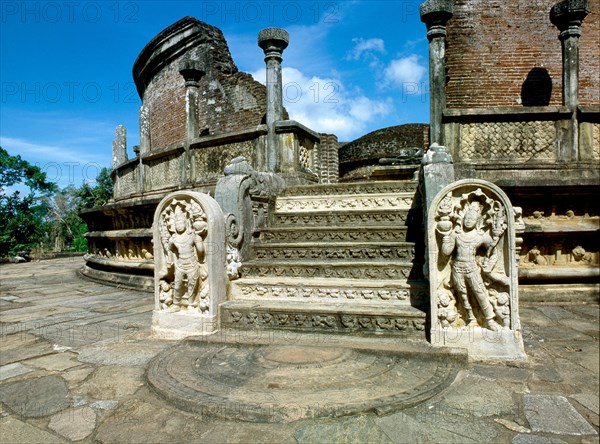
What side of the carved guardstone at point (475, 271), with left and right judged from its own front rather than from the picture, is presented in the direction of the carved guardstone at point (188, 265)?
right

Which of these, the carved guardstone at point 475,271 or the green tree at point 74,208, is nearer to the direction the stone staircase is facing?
the carved guardstone

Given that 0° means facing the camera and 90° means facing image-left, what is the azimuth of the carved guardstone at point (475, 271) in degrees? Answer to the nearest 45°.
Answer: approximately 0°

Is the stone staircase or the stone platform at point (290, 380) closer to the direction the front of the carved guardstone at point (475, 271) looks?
the stone platform

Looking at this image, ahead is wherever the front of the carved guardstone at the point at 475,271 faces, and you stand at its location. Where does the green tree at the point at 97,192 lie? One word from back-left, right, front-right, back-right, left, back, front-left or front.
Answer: back-right

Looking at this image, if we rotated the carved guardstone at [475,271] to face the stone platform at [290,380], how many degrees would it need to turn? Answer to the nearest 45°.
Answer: approximately 45° to its right

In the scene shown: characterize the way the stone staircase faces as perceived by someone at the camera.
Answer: facing the viewer

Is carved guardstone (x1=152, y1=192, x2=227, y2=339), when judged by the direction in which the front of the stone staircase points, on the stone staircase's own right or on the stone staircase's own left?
on the stone staircase's own right

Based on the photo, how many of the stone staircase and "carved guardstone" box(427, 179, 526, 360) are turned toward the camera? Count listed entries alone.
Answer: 2

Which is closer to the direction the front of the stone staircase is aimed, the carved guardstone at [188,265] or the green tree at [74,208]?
the carved guardstone

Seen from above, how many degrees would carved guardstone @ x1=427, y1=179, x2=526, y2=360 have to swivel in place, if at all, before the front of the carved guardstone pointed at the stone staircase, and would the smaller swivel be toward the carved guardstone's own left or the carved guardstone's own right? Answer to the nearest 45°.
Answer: approximately 135° to the carved guardstone's own right

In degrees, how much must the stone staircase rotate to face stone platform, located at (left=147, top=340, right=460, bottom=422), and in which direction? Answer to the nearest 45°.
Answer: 0° — it already faces it

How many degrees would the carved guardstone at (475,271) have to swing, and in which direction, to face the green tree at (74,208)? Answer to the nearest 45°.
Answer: approximately 135° to its right

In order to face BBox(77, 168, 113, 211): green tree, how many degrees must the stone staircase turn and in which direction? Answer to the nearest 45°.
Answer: approximately 135° to its right
